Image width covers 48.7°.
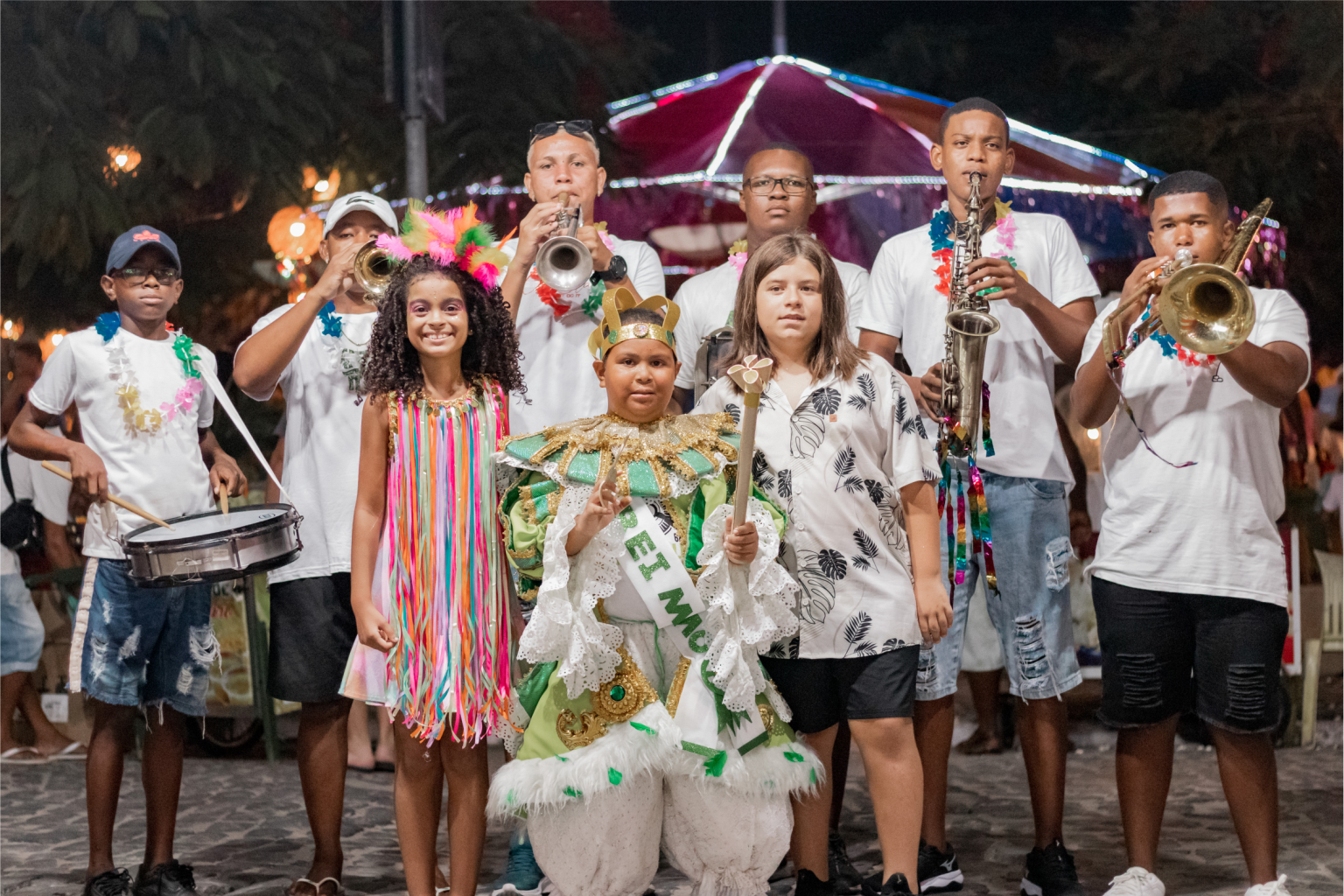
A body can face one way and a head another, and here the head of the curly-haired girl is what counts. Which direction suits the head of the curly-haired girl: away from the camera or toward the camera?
toward the camera

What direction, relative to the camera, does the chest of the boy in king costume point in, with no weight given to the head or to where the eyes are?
toward the camera

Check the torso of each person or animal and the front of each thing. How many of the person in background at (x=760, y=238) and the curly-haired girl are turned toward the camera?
2

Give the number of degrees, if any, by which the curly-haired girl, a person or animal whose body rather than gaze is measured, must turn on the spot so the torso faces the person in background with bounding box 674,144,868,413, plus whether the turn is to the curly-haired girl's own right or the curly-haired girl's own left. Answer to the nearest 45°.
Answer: approximately 135° to the curly-haired girl's own left

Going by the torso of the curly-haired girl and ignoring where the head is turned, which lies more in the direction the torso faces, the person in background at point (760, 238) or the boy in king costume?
the boy in king costume

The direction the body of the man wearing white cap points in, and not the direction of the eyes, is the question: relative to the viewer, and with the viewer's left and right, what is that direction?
facing the viewer

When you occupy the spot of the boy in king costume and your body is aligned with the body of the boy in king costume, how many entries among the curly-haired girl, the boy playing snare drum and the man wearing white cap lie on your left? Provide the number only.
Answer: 0

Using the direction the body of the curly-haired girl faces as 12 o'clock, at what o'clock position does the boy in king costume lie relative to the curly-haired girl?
The boy in king costume is roughly at 10 o'clock from the curly-haired girl.

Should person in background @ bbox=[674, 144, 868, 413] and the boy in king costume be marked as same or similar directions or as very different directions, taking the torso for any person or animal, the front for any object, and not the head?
same or similar directions

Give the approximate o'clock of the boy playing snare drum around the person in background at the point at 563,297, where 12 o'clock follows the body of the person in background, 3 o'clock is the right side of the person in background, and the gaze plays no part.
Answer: The boy playing snare drum is roughly at 3 o'clock from the person in background.

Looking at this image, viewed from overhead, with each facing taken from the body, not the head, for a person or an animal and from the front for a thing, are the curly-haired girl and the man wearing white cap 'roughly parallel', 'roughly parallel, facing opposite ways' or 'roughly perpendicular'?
roughly parallel

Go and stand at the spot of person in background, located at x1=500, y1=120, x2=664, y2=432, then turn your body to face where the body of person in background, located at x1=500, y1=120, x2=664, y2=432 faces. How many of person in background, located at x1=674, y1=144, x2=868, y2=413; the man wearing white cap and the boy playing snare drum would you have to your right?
2

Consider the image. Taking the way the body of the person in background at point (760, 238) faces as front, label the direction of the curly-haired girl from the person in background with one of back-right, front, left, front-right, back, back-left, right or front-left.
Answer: front-right

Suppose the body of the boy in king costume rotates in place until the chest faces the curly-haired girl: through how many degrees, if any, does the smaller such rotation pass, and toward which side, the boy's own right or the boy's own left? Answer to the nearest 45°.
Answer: approximately 135° to the boy's own right

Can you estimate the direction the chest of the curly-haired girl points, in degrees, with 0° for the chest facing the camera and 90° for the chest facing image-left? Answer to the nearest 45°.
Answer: approximately 0°

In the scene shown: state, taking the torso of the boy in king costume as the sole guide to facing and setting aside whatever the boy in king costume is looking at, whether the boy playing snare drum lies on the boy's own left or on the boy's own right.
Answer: on the boy's own right

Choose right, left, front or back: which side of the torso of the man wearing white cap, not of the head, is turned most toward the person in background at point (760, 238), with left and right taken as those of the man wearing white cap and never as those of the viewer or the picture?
left

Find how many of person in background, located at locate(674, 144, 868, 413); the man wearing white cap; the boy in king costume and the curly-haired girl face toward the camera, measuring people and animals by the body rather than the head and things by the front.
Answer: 4

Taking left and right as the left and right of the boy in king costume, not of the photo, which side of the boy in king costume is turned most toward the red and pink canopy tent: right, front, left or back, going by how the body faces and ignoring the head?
back

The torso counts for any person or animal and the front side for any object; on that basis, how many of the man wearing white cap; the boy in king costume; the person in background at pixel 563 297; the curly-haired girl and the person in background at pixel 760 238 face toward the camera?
5

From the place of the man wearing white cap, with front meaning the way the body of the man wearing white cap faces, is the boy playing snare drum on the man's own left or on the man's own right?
on the man's own right

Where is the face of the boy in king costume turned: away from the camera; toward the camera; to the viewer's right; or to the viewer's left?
toward the camera
